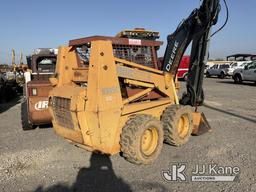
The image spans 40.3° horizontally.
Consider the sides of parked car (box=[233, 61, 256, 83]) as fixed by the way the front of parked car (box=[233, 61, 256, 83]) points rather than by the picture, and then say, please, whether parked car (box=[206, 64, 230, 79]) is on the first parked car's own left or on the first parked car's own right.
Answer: on the first parked car's own right

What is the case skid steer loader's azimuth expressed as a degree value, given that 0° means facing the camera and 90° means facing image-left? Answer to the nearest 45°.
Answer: approximately 225°

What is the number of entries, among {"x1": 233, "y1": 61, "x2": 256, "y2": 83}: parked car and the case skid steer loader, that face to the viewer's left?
1

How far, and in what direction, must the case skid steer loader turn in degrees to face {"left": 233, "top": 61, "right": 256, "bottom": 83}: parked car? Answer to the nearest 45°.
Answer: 0° — it already faces it

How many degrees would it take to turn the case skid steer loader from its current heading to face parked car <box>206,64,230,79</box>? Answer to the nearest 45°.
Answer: approximately 45° to its left

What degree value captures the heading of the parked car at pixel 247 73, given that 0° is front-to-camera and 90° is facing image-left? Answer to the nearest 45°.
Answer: approximately 90°

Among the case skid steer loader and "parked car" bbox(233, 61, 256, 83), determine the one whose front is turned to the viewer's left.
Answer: the parked car

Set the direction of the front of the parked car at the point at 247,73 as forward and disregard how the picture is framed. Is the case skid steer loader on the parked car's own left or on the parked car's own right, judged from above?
on the parked car's own left
